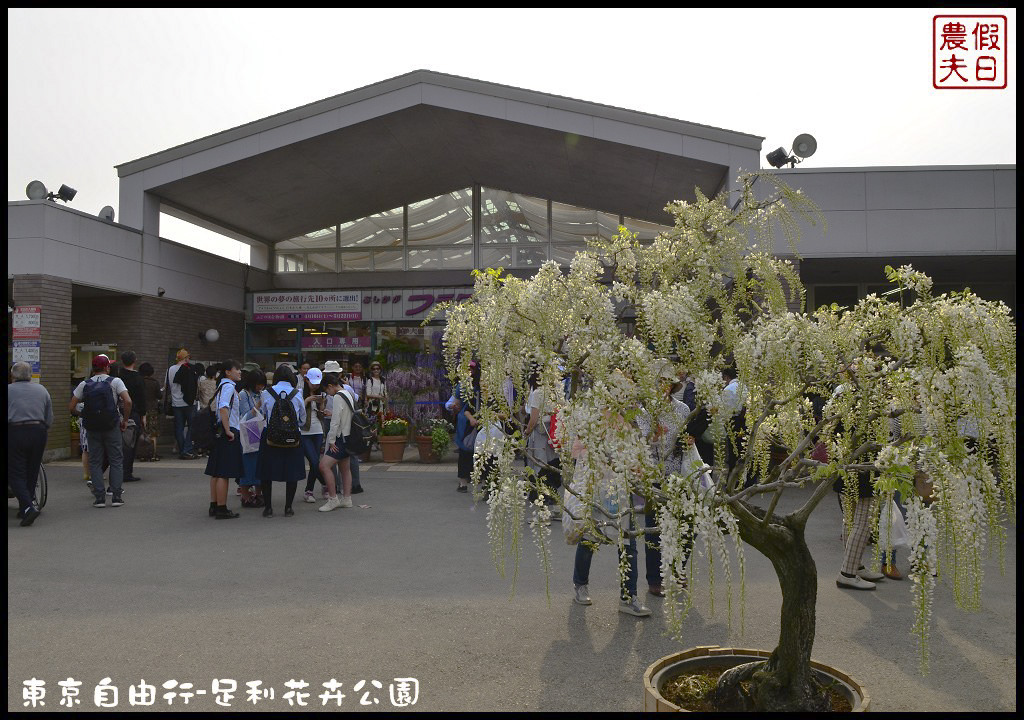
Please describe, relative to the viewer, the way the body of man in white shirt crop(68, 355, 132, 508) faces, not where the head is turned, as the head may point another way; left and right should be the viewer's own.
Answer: facing away from the viewer

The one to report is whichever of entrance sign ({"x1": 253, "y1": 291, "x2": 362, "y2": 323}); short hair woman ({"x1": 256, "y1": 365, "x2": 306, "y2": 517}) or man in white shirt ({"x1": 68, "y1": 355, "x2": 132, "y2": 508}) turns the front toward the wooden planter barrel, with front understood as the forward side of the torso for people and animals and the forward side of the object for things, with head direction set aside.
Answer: the entrance sign

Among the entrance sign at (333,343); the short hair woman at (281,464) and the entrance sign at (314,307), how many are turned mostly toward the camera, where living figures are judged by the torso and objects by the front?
2

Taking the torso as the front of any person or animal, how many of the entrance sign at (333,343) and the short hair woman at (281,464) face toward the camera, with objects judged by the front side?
1

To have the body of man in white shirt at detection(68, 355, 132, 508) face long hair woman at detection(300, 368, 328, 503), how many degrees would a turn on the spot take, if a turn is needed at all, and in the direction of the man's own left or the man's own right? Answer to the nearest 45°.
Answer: approximately 90° to the man's own right

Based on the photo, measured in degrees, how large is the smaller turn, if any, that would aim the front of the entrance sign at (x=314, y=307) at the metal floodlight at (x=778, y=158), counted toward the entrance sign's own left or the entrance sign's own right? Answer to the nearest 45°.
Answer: approximately 45° to the entrance sign's own left

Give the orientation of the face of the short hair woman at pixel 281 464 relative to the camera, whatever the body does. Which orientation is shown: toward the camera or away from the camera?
away from the camera

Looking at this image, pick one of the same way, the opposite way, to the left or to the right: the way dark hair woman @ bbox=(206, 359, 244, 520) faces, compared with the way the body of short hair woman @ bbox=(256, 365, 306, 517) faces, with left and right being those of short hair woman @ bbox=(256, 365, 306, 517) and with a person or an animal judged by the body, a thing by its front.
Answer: to the right

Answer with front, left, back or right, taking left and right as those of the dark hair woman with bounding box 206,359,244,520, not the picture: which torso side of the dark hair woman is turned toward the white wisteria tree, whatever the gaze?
right

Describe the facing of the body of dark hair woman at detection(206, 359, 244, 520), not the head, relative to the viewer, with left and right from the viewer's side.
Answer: facing to the right of the viewer

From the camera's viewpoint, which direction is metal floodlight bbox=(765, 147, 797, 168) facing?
to the viewer's left

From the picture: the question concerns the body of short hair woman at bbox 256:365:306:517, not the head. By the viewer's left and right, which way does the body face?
facing away from the viewer
